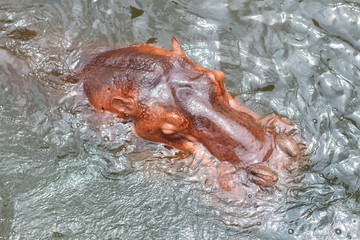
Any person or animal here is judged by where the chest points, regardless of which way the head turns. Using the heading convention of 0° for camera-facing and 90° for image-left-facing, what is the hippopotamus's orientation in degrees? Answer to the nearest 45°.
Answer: approximately 315°
